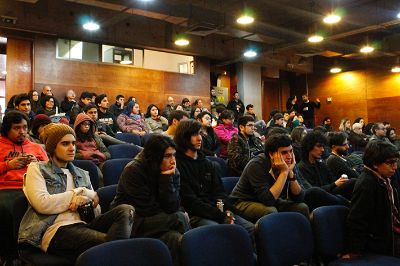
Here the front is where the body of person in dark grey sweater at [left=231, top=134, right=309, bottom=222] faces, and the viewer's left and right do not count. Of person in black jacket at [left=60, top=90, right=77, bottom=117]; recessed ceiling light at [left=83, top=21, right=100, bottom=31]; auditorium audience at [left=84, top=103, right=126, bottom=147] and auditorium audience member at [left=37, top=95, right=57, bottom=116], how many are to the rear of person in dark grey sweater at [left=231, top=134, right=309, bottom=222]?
4

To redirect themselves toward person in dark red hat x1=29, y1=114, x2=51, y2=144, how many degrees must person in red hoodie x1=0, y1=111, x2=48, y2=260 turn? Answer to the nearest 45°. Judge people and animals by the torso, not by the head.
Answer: approximately 135° to their left

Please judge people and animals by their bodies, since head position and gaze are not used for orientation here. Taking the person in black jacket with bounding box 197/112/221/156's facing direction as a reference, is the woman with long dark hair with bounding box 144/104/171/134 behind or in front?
behind

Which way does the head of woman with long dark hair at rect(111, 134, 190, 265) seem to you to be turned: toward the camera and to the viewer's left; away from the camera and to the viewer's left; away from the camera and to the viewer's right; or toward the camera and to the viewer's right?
toward the camera and to the viewer's right

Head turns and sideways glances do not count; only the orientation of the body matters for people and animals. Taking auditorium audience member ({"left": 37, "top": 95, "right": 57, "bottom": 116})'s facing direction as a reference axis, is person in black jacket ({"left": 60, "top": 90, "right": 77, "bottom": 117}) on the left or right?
on their left

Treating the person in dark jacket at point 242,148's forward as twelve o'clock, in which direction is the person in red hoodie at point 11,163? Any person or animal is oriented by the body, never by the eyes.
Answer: the person in red hoodie at point 11,163 is roughly at 3 o'clock from the person in dark jacket at point 242,148.

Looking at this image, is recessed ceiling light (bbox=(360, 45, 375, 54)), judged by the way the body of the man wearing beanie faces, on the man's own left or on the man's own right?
on the man's own left

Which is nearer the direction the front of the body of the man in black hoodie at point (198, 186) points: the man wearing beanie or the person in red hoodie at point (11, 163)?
the man wearing beanie
